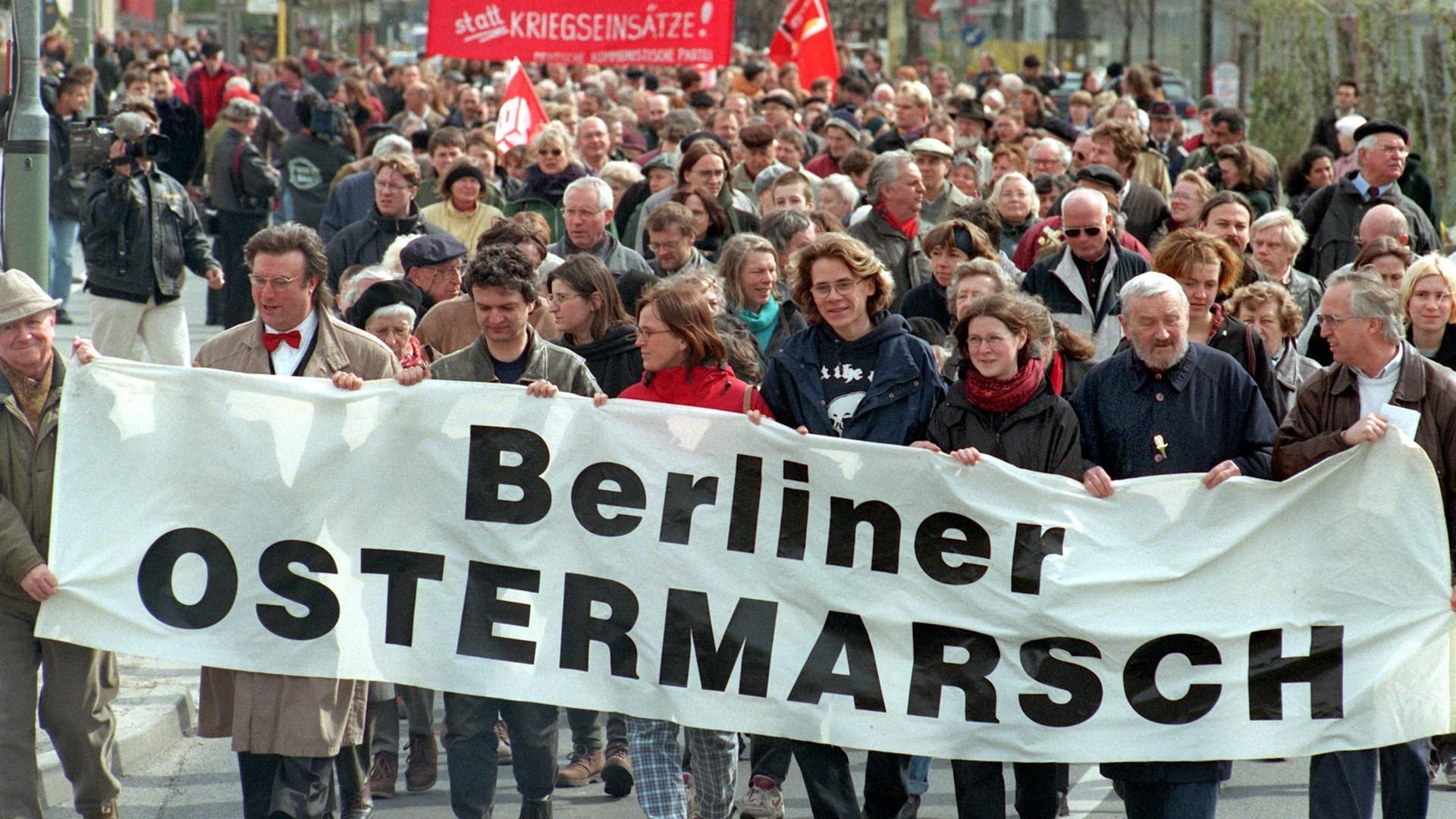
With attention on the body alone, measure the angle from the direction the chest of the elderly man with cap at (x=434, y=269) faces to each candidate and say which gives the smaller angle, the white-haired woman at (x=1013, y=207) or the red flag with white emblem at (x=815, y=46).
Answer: the white-haired woman

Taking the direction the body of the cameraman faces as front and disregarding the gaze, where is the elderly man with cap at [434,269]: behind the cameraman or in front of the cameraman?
in front

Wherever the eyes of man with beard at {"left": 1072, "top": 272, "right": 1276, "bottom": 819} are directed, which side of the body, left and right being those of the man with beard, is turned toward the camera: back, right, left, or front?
front

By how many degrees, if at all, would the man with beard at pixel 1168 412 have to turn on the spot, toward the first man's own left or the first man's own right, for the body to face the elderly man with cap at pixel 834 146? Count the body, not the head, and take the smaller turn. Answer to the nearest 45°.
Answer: approximately 180°

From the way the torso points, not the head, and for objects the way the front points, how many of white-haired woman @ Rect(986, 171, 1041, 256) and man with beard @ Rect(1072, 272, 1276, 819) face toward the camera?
2

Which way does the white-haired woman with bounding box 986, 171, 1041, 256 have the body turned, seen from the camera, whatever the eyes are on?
toward the camera

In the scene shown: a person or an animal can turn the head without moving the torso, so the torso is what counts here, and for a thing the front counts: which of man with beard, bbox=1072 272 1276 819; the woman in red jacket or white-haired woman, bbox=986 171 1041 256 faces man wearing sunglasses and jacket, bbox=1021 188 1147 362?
the white-haired woman

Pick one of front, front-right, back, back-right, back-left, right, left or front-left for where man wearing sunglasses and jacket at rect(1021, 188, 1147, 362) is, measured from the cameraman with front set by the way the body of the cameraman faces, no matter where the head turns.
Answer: front

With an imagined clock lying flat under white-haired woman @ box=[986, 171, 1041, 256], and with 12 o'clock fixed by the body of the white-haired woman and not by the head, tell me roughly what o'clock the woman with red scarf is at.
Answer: The woman with red scarf is roughly at 12 o'clock from the white-haired woman.
